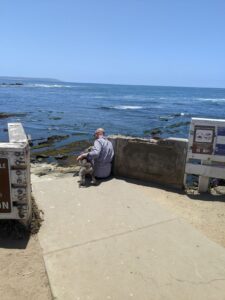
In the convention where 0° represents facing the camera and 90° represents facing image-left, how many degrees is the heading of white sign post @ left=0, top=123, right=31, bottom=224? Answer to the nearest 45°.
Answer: approximately 0°

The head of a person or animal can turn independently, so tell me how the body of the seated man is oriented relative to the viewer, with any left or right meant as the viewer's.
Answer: facing away from the viewer and to the left of the viewer

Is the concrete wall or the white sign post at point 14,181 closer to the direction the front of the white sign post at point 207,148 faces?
the white sign post

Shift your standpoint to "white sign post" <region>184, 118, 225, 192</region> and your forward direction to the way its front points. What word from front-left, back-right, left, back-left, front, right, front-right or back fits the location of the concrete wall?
right

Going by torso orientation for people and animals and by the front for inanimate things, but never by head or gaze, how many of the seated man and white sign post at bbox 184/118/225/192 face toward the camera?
1

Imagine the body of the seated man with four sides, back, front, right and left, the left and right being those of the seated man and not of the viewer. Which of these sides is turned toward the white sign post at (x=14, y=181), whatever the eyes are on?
left

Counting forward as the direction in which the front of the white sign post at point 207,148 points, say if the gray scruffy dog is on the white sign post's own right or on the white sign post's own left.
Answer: on the white sign post's own right

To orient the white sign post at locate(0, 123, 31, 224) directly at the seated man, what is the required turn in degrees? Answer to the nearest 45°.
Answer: approximately 135° to its left
